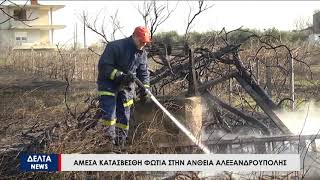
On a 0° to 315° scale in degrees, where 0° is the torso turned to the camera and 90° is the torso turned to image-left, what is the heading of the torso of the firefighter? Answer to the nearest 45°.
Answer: approximately 315°
